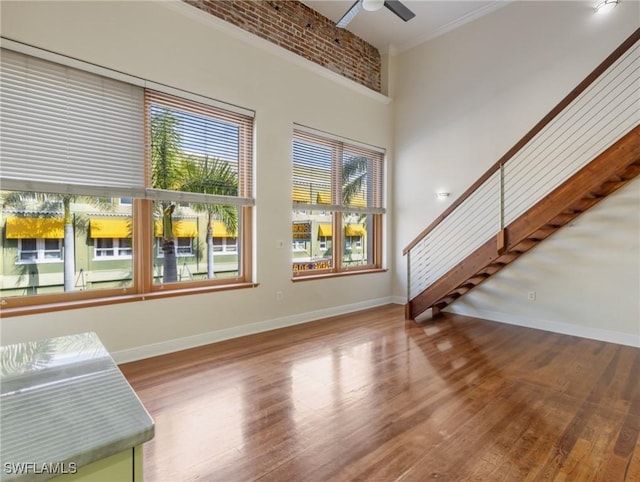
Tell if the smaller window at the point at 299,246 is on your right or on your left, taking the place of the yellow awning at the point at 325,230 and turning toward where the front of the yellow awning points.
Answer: on your right

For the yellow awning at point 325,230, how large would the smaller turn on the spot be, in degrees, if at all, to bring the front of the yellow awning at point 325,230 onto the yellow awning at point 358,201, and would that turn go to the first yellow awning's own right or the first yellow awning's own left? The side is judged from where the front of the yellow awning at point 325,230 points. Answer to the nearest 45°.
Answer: approximately 90° to the first yellow awning's own left

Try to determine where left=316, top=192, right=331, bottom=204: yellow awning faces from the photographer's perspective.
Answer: facing the viewer and to the right of the viewer

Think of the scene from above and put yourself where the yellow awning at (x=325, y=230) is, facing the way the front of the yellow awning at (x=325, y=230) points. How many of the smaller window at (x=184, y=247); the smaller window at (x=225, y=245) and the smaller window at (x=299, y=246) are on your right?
3

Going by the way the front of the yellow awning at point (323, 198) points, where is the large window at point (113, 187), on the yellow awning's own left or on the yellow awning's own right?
on the yellow awning's own right

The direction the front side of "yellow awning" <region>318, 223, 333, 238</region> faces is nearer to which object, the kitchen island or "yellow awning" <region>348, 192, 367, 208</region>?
the kitchen island

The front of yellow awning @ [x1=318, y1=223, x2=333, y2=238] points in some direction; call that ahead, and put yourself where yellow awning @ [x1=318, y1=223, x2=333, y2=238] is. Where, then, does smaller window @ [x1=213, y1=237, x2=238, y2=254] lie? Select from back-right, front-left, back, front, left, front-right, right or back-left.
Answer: right

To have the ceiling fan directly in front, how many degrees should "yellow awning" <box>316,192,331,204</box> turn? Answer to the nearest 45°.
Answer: approximately 45° to its right

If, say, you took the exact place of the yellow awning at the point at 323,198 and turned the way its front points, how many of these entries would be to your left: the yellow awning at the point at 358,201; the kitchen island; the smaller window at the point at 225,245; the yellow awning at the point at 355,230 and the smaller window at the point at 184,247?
2

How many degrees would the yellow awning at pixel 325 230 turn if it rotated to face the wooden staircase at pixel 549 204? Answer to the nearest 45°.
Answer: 0° — it already faces it

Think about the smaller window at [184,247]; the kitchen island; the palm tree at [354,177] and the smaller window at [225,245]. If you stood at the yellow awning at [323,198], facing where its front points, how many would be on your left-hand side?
1

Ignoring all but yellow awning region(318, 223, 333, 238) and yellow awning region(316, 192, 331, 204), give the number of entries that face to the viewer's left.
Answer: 0
